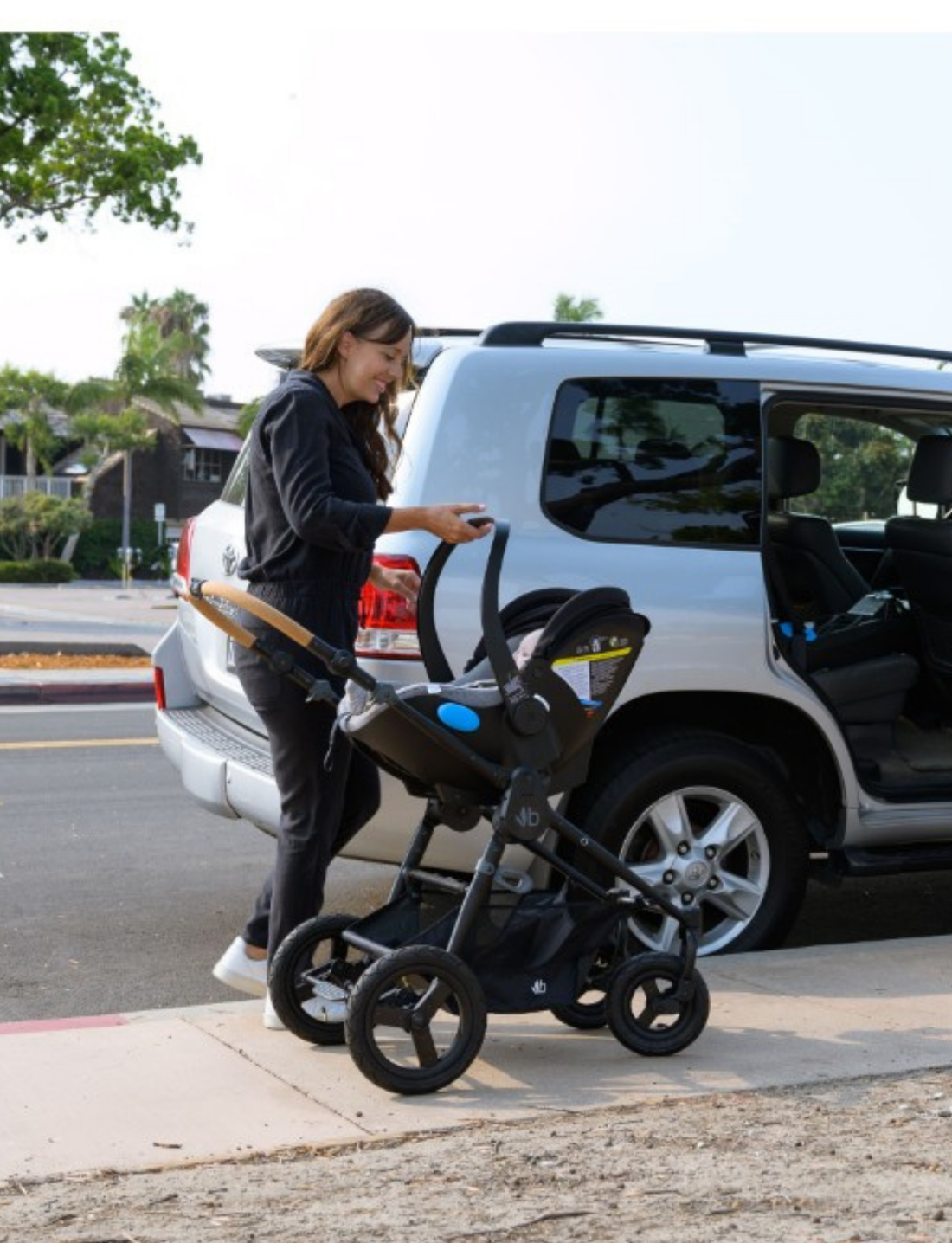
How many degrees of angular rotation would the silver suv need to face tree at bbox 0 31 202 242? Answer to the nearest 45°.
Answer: approximately 45° to its left

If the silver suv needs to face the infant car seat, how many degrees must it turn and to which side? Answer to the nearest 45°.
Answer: approximately 135° to its right

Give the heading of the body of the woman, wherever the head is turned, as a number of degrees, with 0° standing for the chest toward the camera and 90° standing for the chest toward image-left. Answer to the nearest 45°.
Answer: approximately 270°

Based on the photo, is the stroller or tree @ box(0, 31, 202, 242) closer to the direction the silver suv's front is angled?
the tree

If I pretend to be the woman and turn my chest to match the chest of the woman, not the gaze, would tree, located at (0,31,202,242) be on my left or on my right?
on my left

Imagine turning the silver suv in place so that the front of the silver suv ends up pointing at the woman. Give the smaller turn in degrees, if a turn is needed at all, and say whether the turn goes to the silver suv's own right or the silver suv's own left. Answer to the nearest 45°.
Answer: approximately 180°

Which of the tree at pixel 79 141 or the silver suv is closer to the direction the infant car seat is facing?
the tree

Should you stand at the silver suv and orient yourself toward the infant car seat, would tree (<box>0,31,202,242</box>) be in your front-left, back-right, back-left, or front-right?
back-right

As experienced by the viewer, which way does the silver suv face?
facing away from the viewer and to the right of the viewer

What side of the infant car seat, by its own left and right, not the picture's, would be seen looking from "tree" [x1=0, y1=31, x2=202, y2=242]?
right

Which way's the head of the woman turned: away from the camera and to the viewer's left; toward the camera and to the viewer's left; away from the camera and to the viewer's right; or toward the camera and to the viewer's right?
toward the camera and to the viewer's right

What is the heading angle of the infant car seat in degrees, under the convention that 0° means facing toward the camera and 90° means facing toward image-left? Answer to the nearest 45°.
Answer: approximately 90°
